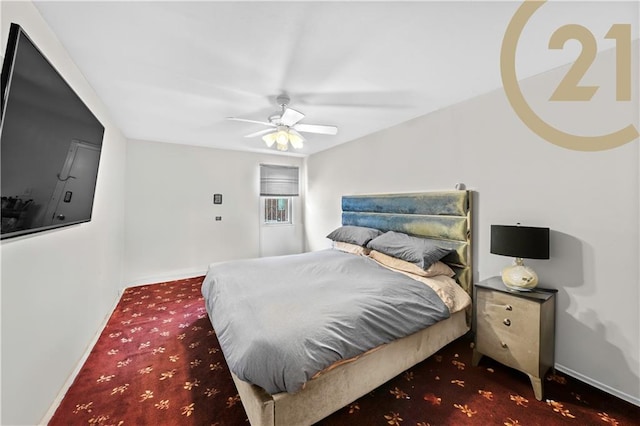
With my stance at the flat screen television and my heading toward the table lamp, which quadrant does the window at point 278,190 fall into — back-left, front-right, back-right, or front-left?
front-left

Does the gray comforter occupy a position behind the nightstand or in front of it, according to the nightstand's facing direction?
in front

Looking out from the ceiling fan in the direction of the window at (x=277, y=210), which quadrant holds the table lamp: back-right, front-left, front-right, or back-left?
back-right

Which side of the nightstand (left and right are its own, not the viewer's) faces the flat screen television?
front

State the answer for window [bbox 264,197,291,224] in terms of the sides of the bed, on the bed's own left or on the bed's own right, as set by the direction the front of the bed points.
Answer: on the bed's own right

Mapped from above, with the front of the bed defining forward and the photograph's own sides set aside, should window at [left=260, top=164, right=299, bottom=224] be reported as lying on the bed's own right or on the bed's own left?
on the bed's own right

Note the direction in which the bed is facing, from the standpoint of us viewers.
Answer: facing the viewer and to the left of the viewer
